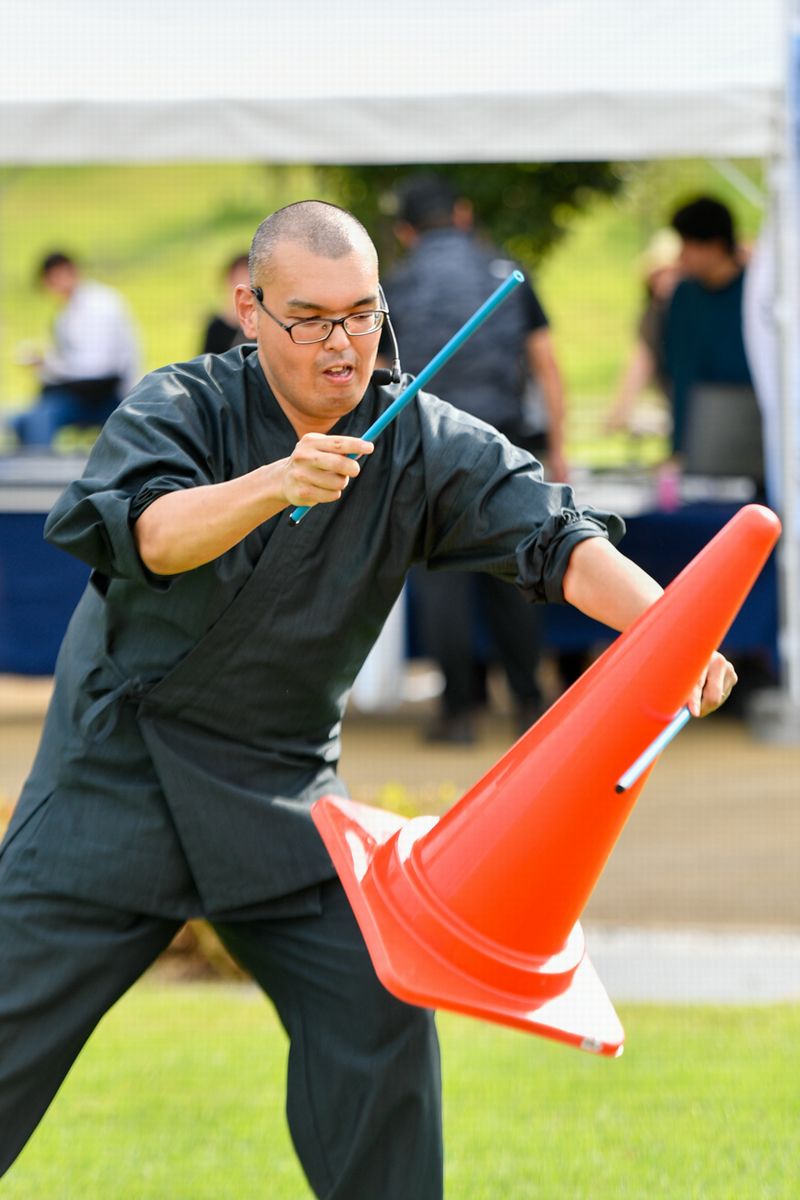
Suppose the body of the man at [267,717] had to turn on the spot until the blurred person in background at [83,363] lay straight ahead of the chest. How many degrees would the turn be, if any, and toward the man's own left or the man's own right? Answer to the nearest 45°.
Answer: approximately 135° to the man's own left

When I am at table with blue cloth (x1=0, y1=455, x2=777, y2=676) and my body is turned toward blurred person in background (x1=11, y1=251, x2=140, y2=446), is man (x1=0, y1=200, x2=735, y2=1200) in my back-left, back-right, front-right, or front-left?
back-left

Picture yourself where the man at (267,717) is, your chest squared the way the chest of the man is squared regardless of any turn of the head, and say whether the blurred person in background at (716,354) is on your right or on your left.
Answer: on your left

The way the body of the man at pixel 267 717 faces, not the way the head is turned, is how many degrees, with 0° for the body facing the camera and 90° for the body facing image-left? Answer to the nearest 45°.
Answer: approximately 315°

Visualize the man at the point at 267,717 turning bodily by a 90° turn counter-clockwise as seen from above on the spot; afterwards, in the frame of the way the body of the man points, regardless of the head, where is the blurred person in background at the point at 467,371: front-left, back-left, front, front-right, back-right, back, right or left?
front-left

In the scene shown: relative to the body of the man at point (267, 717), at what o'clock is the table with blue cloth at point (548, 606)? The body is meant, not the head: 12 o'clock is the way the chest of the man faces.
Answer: The table with blue cloth is roughly at 8 o'clock from the man.

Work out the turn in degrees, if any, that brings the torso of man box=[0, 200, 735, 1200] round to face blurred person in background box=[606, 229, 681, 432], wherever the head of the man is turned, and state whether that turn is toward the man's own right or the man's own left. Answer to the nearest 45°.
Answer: approximately 135° to the man's own left

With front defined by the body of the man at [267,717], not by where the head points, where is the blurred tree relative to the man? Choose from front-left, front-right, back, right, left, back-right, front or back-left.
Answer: back-left

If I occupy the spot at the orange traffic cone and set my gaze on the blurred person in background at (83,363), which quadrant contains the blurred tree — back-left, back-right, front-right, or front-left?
front-right

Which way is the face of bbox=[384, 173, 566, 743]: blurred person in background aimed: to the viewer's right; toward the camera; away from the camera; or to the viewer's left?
away from the camera
